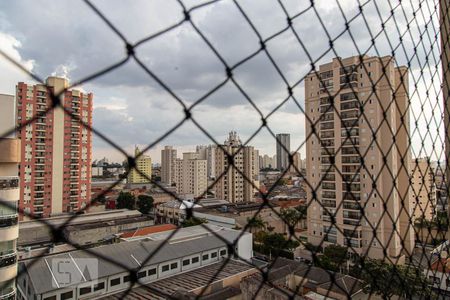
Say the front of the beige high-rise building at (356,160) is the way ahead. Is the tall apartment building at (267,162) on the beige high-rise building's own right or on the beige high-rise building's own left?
on the beige high-rise building's own right

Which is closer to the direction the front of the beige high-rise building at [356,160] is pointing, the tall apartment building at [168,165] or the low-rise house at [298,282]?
the low-rise house

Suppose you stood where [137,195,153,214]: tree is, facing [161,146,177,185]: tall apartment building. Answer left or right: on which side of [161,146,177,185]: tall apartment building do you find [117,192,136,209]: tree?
left

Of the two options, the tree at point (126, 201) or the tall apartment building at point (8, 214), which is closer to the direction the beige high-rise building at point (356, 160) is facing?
the tall apartment building

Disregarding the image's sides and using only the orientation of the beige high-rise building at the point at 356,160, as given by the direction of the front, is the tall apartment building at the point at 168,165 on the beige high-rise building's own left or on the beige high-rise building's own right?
on the beige high-rise building's own right

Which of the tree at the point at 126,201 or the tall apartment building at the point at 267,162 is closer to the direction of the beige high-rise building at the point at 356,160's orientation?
the tree

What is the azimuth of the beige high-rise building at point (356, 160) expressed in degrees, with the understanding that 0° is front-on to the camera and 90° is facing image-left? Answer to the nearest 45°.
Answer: approximately 45°

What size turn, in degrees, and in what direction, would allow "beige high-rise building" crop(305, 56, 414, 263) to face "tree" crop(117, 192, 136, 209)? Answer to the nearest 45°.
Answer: approximately 45° to its right
